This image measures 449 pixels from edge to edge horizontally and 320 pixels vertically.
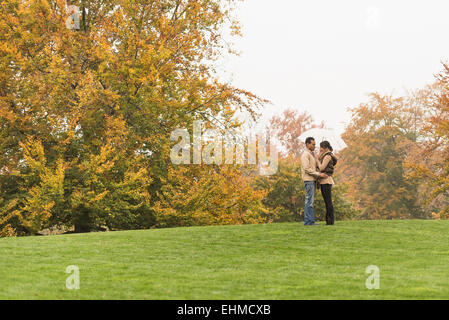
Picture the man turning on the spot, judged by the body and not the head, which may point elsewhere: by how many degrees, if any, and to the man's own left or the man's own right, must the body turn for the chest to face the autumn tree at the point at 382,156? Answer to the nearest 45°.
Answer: approximately 90° to the man's own left

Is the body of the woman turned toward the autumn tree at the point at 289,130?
no

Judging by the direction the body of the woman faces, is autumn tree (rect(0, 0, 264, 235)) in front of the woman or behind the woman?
in front

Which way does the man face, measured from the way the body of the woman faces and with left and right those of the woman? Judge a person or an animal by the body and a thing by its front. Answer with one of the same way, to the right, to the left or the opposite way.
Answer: the opposite way

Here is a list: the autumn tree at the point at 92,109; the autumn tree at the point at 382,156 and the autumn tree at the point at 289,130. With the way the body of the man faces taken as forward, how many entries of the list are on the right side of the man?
0

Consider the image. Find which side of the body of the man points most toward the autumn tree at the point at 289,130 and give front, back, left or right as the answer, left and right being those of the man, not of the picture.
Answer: left

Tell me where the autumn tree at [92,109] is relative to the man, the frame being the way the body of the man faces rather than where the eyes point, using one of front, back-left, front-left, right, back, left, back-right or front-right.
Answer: back-left

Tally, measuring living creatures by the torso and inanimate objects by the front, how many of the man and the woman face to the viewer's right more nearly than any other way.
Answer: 1

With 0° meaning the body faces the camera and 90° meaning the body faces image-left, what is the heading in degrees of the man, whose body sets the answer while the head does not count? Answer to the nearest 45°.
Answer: approximately 270°

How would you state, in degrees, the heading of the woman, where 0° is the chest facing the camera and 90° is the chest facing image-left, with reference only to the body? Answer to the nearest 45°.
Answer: approximately 90°

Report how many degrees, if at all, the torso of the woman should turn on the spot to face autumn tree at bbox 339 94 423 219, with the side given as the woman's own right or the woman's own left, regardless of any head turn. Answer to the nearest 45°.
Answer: approximately 90° to the woman's own right

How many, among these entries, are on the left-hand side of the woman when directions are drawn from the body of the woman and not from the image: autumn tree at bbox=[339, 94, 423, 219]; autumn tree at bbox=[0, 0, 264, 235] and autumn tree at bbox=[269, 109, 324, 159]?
0

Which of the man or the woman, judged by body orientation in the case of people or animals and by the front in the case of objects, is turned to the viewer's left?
the woman
